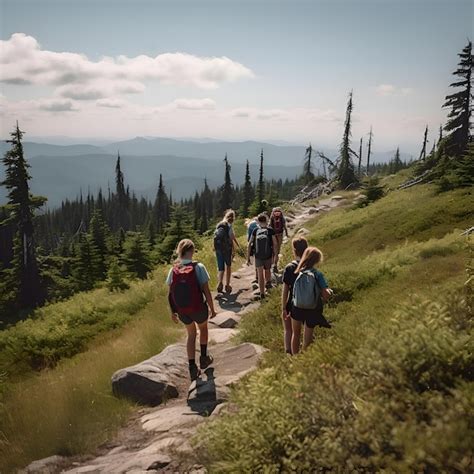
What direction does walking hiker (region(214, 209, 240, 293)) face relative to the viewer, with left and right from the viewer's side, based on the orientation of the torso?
facing away from the viewer and to the right of the viewer

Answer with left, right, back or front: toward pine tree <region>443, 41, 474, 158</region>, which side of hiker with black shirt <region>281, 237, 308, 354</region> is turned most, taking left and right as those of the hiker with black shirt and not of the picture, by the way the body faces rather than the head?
front

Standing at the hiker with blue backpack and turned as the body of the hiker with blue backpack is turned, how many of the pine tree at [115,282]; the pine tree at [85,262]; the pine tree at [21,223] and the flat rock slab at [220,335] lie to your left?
4

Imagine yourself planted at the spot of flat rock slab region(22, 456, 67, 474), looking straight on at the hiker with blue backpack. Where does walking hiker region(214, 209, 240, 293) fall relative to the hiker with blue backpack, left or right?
left

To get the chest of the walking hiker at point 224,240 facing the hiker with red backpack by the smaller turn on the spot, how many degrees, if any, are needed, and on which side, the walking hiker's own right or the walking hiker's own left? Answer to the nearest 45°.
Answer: approximately 135° to the walking hiker's own right

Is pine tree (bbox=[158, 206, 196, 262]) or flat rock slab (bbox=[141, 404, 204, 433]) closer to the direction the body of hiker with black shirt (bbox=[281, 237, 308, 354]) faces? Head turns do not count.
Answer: the pine tree

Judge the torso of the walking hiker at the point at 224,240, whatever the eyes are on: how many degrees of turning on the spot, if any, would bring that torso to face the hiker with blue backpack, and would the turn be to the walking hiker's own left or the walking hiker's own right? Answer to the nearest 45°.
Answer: approximately 135° to the walking hiker's own right

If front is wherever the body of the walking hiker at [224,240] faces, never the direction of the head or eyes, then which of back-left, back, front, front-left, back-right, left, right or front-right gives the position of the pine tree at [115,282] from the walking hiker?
left

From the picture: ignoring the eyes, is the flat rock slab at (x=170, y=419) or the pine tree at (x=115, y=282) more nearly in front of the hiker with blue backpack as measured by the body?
the pine tree

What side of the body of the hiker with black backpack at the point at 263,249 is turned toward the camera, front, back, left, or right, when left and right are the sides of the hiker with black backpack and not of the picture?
back

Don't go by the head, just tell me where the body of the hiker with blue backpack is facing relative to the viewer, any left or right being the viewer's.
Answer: facing away from the viewer and to the right of the viewer

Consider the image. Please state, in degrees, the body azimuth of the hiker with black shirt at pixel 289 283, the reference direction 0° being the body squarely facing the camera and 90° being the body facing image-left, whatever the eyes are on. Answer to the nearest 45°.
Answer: approximately 180°

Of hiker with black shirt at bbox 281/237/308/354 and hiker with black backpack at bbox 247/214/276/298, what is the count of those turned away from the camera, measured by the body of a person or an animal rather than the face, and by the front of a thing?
2

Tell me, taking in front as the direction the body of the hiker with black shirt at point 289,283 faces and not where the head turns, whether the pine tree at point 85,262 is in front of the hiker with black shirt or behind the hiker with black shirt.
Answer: in front
